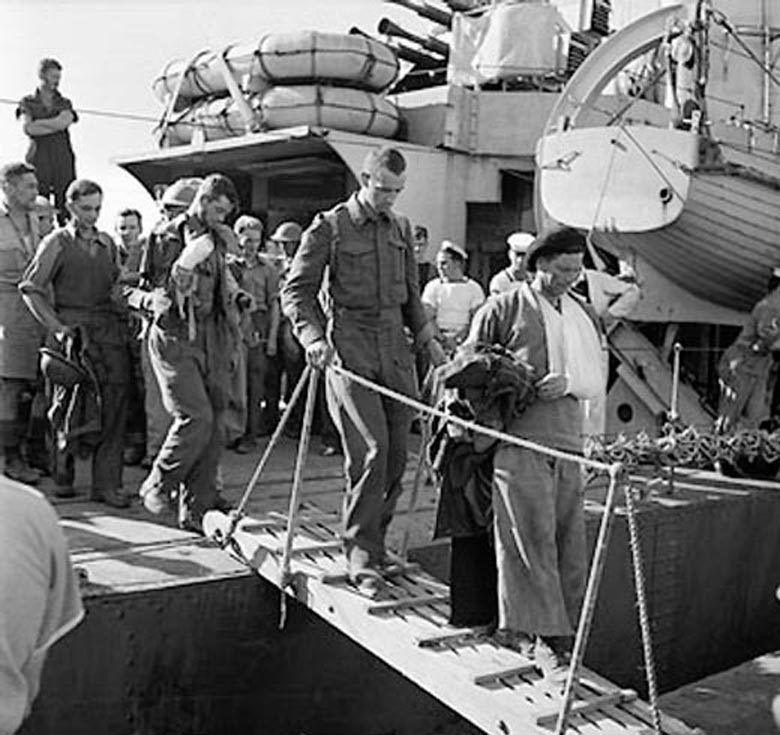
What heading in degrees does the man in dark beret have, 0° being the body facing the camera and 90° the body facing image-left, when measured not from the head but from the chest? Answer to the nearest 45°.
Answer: approximately 315°

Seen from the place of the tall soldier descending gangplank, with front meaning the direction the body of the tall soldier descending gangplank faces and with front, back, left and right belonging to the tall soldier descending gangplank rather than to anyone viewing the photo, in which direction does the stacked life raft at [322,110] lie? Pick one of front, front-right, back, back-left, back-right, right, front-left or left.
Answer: back-left

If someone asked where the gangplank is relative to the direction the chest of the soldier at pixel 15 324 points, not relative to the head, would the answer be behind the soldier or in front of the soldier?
in front

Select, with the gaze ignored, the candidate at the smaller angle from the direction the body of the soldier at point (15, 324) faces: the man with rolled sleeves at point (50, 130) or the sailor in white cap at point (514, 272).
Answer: the sailor in white cap

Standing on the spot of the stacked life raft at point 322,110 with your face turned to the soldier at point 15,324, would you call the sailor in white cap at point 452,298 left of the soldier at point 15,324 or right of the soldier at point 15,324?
left

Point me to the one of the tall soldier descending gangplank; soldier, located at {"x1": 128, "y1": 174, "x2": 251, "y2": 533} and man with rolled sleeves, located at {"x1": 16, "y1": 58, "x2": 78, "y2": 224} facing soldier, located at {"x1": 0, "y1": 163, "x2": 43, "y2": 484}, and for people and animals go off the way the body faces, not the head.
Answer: the man with rolled sleeves

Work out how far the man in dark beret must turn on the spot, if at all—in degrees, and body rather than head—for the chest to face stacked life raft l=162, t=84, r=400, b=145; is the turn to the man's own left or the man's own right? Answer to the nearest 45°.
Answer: approximately 135° to the man's own left
